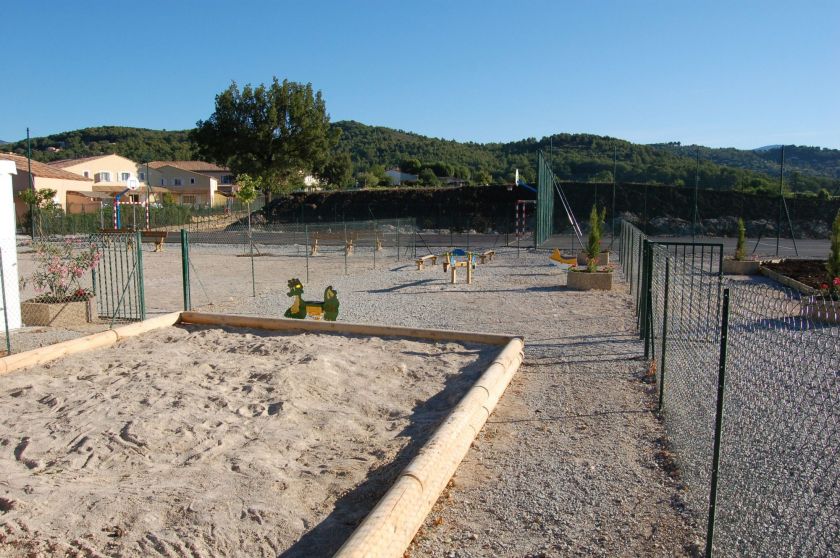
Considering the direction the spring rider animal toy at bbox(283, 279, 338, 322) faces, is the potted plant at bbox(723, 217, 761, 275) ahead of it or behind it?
behind

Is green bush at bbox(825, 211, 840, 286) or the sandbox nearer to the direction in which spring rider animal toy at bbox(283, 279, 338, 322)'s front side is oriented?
the sandbox

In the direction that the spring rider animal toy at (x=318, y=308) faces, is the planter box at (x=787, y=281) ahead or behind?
behind

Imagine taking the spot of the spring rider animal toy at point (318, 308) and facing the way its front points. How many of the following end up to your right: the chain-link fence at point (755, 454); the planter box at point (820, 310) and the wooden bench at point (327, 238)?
1

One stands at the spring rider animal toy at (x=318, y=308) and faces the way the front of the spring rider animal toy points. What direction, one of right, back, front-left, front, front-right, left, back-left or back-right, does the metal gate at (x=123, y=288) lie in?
front-right

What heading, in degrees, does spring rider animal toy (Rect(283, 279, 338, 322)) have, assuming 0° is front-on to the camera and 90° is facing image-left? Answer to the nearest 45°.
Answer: approximately 90°

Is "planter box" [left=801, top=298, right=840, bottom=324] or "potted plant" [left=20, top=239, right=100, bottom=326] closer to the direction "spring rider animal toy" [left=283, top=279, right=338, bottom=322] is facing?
the potted plant

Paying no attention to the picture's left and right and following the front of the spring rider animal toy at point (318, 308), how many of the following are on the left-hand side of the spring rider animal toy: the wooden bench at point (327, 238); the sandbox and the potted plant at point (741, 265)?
1

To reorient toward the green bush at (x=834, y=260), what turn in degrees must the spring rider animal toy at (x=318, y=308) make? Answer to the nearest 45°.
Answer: approximately 180°

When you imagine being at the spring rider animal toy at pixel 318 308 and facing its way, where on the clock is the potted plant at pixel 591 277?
The potted plant is roughly at 5 o'clock from the spring rider animal toy.

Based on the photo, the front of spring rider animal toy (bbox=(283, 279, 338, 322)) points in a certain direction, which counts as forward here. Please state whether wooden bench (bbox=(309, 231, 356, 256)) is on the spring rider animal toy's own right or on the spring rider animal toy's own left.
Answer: on the spring rider animal toy's own right

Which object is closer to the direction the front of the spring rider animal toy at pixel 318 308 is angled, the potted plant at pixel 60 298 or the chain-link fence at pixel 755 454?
the potted plant

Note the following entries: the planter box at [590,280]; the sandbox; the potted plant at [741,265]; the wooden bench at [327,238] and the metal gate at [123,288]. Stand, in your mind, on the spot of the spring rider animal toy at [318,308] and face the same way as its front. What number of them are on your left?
1

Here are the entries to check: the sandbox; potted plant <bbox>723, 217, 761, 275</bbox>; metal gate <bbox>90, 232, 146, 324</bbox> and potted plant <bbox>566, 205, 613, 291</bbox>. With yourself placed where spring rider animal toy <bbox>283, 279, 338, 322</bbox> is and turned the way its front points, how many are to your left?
1

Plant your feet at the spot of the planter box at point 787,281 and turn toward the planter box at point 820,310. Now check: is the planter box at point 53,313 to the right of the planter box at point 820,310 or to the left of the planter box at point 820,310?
right
